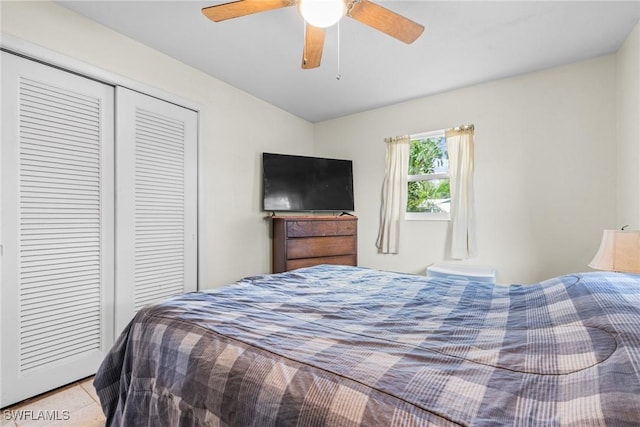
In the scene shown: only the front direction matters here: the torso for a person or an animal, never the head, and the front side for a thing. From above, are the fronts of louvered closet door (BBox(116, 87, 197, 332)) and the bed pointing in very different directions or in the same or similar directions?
very different directions

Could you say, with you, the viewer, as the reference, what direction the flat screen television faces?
facing the viewer and to the right of the viewer

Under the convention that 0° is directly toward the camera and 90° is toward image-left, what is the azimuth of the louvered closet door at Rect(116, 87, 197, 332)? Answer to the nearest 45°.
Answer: approximately 315°

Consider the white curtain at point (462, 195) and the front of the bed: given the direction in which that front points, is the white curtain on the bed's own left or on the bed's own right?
on the bed's own right

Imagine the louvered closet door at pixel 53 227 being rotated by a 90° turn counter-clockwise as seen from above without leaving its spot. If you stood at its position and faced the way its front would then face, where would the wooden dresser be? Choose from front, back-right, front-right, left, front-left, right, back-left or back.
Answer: front-right

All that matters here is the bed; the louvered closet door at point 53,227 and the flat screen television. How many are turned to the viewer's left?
1

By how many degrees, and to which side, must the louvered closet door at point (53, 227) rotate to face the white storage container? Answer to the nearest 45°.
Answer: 0° — it already faces it

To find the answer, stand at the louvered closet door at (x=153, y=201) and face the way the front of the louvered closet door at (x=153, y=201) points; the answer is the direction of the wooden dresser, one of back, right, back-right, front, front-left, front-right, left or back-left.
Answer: front-left

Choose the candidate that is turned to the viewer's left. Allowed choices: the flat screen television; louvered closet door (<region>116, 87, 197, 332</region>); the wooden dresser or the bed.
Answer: the bed

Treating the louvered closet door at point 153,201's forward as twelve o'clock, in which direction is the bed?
The bed is roughly at 1 o'clock from the louvered closet door.

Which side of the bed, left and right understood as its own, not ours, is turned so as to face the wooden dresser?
right

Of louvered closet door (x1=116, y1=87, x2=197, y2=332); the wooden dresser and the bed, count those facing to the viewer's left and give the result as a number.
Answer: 1

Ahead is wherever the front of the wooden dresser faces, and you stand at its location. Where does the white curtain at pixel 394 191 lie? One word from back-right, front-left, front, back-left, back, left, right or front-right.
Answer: front-left

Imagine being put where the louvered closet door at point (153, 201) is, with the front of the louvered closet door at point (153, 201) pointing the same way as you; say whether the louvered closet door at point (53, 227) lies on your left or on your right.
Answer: on your right

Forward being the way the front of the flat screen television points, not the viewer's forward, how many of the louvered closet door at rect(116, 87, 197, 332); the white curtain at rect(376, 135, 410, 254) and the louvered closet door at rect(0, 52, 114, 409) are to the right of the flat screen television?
2

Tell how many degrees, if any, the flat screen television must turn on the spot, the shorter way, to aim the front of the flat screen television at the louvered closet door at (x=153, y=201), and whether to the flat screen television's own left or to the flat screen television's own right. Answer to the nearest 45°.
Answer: approximately 90° to the flat screen television's own right

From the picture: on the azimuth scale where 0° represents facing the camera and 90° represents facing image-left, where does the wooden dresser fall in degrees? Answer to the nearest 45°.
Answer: approximately 315°

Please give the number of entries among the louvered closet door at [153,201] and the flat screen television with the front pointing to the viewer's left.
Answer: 0

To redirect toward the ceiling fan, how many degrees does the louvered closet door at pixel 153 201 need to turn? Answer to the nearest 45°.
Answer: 0° — it already faces it

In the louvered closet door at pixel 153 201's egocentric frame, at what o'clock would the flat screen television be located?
The flat screen television is roughly at 10 o'clock from the louvered closet door.
